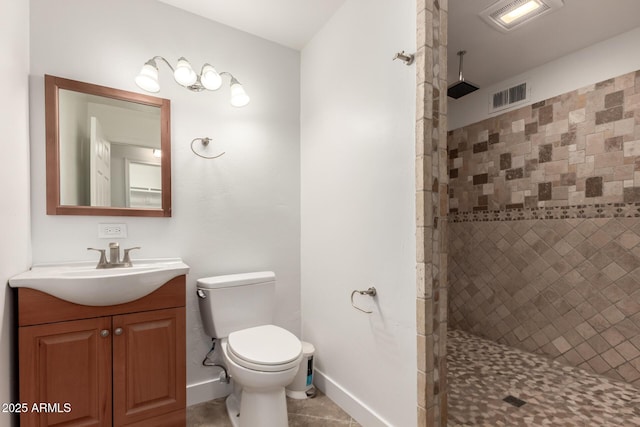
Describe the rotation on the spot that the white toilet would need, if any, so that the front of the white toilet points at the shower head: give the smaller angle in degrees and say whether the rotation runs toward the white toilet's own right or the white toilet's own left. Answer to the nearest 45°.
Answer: approximately 45° to the white toilet's own left

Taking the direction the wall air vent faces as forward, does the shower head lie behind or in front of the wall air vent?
in front

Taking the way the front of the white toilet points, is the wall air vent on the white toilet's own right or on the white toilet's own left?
on the white toilet's own left

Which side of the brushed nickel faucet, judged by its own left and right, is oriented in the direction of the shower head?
left

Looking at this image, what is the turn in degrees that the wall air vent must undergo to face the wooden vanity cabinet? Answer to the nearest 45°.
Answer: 0° — it already faces it

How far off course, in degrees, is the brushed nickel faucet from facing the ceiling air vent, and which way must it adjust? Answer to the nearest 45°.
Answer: approximately 45° to its left

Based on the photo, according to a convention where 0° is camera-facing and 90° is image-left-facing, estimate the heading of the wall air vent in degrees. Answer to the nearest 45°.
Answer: approximately 45°

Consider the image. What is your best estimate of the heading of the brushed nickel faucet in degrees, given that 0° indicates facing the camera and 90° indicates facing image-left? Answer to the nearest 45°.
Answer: approximately 0°

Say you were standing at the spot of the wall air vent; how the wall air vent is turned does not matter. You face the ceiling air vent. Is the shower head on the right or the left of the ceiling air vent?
right

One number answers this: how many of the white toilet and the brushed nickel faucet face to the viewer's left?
0
